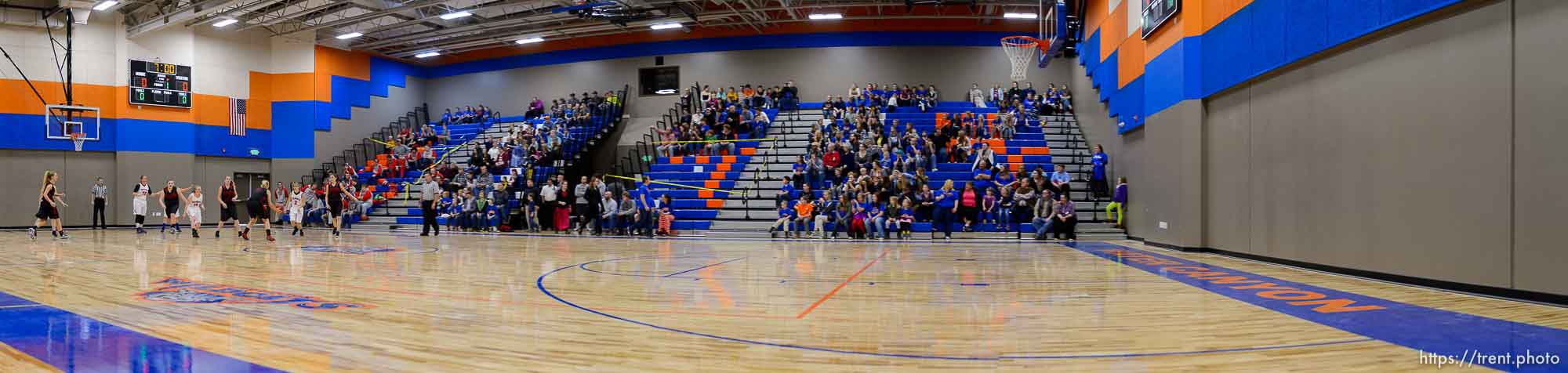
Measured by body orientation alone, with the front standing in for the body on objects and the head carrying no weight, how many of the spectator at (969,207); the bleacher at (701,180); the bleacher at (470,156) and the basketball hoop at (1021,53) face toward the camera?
3

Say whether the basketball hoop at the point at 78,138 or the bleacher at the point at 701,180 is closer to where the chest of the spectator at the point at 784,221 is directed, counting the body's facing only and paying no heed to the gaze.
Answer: the basketball hoop

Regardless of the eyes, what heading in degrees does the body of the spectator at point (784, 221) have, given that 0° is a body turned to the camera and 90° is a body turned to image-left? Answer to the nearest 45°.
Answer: approximately 45°

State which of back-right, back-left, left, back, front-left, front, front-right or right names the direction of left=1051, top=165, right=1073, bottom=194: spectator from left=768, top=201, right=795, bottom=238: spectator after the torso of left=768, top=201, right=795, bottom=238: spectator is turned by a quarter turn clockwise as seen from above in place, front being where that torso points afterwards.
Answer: back-right

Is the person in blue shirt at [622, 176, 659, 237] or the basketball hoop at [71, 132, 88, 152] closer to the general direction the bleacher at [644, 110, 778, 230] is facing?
the person in blue shirt

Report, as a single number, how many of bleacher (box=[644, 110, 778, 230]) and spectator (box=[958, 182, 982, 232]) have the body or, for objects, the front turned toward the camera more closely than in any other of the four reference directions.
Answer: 2

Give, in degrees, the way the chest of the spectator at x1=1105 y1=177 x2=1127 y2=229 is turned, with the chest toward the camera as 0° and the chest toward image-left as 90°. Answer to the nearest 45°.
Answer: approximately 45°

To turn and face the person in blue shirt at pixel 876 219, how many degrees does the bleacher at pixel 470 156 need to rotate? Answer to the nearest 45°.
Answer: approximately 45° to its left

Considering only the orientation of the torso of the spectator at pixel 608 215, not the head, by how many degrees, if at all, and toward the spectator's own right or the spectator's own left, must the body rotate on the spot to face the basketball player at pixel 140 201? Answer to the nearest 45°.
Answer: approximately 45° to the spectator's own right

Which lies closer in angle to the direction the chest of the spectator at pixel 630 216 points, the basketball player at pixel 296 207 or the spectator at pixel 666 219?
the basketball player
